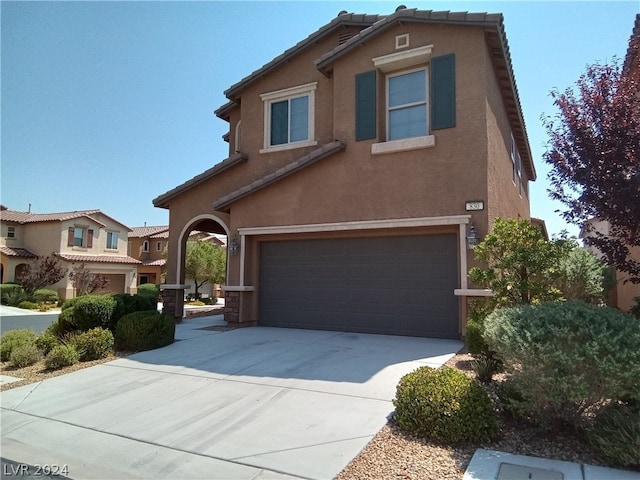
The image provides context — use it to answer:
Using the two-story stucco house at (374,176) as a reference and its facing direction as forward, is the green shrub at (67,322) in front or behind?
in front

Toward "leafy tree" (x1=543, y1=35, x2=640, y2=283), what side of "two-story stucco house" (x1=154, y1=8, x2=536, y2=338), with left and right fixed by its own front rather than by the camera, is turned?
left

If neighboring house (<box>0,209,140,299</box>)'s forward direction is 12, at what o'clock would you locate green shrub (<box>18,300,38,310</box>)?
The green shrub is roughly at 2 o'clock from the neighboring house.

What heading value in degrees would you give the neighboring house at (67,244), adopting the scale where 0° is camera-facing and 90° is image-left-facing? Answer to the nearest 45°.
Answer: approximately 315°

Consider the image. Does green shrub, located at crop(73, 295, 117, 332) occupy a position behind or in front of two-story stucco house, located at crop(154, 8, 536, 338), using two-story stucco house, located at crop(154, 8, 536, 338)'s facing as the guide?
in front

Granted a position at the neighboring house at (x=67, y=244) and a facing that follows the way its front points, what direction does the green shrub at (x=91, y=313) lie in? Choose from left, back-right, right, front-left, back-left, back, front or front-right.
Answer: front-right

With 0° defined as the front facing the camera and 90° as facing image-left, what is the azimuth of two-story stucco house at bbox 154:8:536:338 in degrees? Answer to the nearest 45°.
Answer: approximately 45°

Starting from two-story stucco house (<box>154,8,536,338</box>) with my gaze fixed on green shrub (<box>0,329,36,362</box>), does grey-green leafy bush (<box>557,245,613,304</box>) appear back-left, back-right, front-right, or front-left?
back-left

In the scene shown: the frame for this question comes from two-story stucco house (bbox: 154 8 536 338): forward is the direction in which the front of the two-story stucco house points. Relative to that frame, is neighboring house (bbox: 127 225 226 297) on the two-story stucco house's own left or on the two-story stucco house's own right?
on the two-story stucco house's own right

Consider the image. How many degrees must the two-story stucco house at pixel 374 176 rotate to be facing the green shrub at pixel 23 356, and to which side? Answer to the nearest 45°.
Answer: approximately 45° to its right

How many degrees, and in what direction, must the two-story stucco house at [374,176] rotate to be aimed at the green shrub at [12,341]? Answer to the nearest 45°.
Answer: approximately 45° to its right

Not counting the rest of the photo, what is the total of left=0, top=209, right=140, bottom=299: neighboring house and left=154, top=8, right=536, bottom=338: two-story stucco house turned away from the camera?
0
